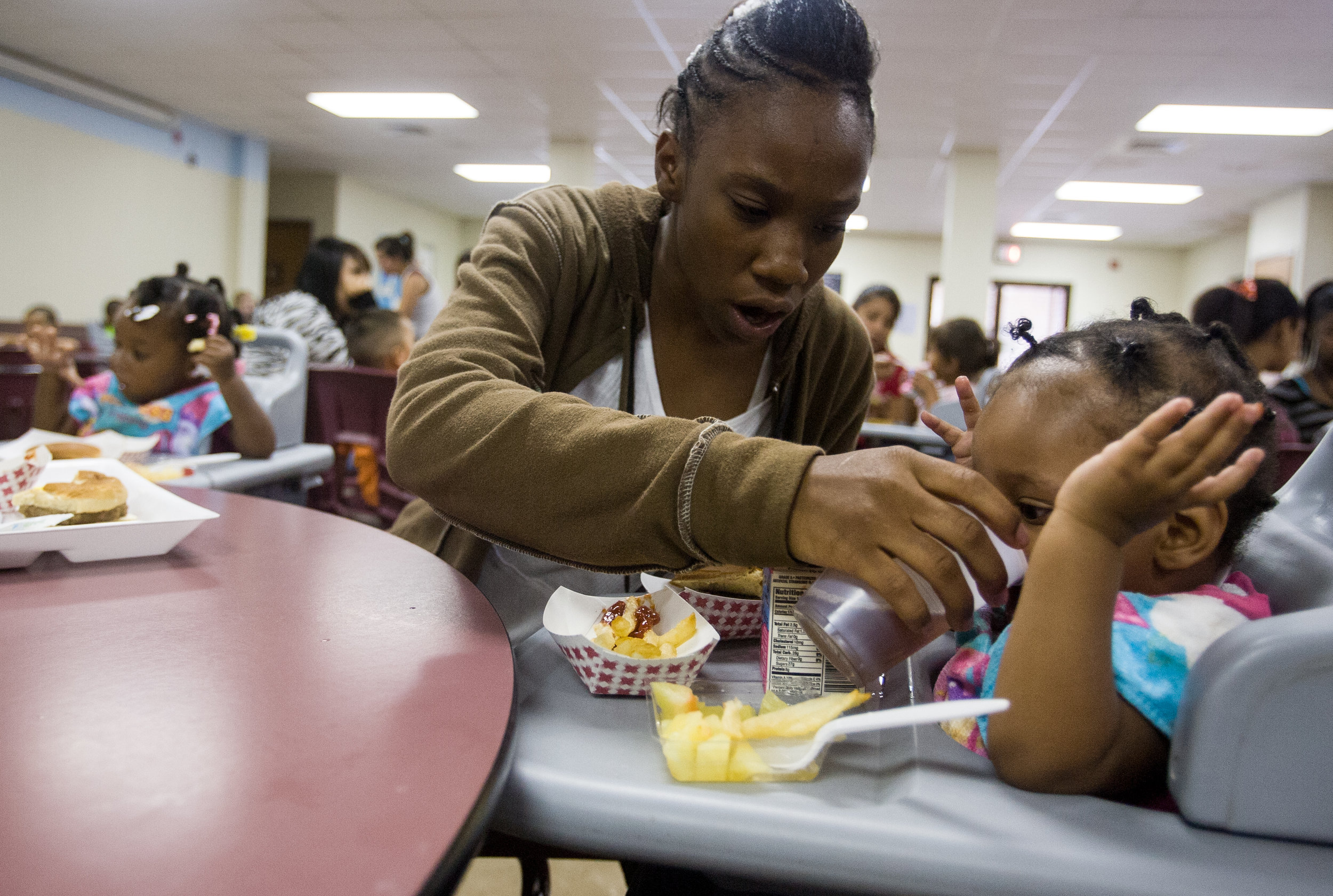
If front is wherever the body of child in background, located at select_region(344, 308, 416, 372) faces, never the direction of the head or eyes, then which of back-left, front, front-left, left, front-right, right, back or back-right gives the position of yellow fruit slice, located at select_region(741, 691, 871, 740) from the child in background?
back-right

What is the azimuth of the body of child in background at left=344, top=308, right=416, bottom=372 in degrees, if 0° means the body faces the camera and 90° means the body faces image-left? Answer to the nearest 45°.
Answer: approximately 225°

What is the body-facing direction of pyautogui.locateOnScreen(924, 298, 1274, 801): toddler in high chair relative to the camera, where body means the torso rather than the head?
to the viewer's left

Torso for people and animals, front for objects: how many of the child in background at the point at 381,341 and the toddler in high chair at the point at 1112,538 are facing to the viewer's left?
1

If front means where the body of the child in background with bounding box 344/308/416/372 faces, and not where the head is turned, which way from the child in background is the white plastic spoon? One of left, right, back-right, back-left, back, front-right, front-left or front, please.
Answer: back-right

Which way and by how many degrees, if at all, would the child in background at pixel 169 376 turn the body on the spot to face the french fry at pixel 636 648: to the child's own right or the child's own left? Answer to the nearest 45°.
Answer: approximately 45° to the child's own left

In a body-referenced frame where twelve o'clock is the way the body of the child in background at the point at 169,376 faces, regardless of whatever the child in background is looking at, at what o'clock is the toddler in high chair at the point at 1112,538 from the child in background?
The toddler in high chair is roughly at 10 o'clock from the child in background.
